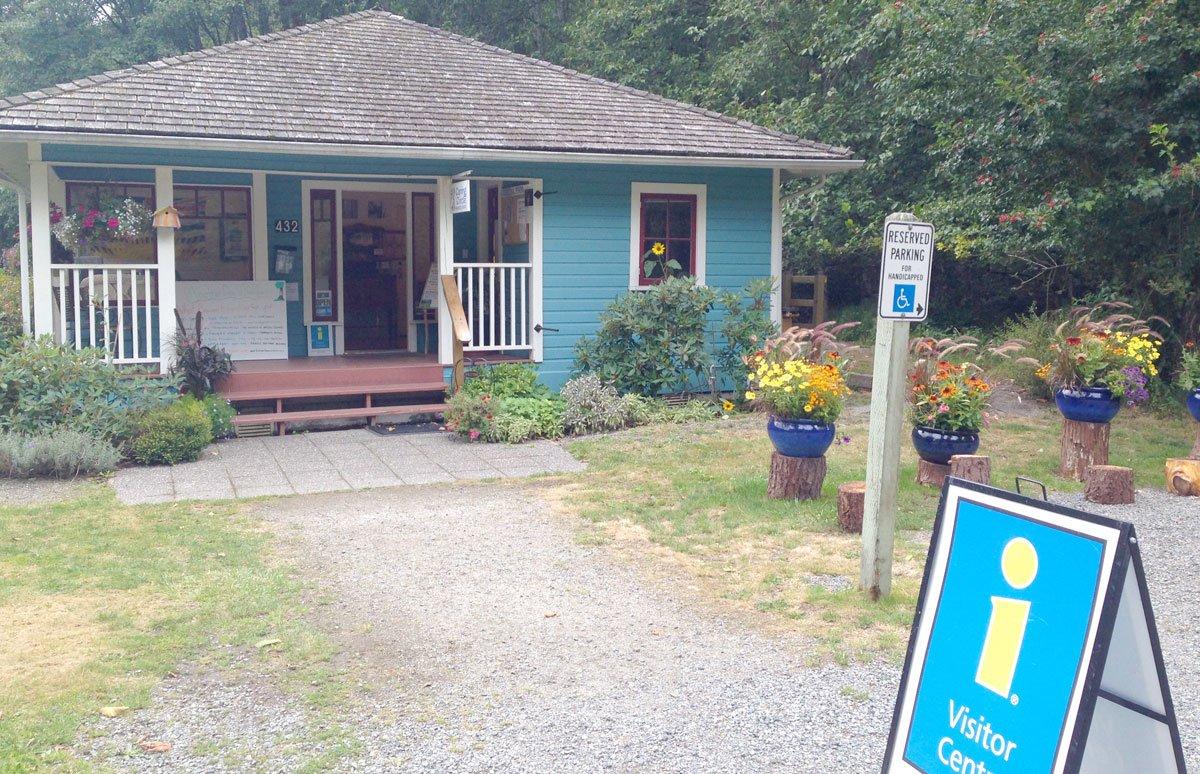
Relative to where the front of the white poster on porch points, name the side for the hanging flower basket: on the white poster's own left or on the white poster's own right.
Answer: on the white poster's own right

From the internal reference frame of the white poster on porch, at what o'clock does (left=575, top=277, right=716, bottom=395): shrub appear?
The shrub is roughly at 10 o'clock from the white poster on porch.

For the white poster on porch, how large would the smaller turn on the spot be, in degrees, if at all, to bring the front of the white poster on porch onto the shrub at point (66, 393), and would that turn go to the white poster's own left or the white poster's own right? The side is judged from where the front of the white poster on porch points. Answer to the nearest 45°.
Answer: approximately 45° to the white poster's own right

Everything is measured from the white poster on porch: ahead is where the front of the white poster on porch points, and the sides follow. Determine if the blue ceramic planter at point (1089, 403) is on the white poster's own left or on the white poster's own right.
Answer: on the white poster's own left

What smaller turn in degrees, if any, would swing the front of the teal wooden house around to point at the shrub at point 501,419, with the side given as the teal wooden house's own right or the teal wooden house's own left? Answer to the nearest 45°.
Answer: approximately 45° to the teal wooden house's own left

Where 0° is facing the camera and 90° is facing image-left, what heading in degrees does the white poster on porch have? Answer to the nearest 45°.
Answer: approximately 0°

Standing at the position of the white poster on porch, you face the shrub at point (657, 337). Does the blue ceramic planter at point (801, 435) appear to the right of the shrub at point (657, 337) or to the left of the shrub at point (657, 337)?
right

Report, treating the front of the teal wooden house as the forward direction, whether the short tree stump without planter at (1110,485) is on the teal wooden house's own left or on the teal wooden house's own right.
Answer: on the teal wooden house's own left

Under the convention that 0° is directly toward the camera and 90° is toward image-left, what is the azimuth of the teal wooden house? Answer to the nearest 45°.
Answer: approximately 0°

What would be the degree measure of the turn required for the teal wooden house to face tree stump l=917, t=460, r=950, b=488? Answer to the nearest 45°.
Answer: approximately 45° to its left

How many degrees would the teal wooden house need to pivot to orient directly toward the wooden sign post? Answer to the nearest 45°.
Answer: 0° — it already faces it

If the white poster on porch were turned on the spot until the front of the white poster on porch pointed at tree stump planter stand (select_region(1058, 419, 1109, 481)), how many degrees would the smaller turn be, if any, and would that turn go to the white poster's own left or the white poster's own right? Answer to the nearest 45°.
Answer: approximately 45° to the white poster's own left
